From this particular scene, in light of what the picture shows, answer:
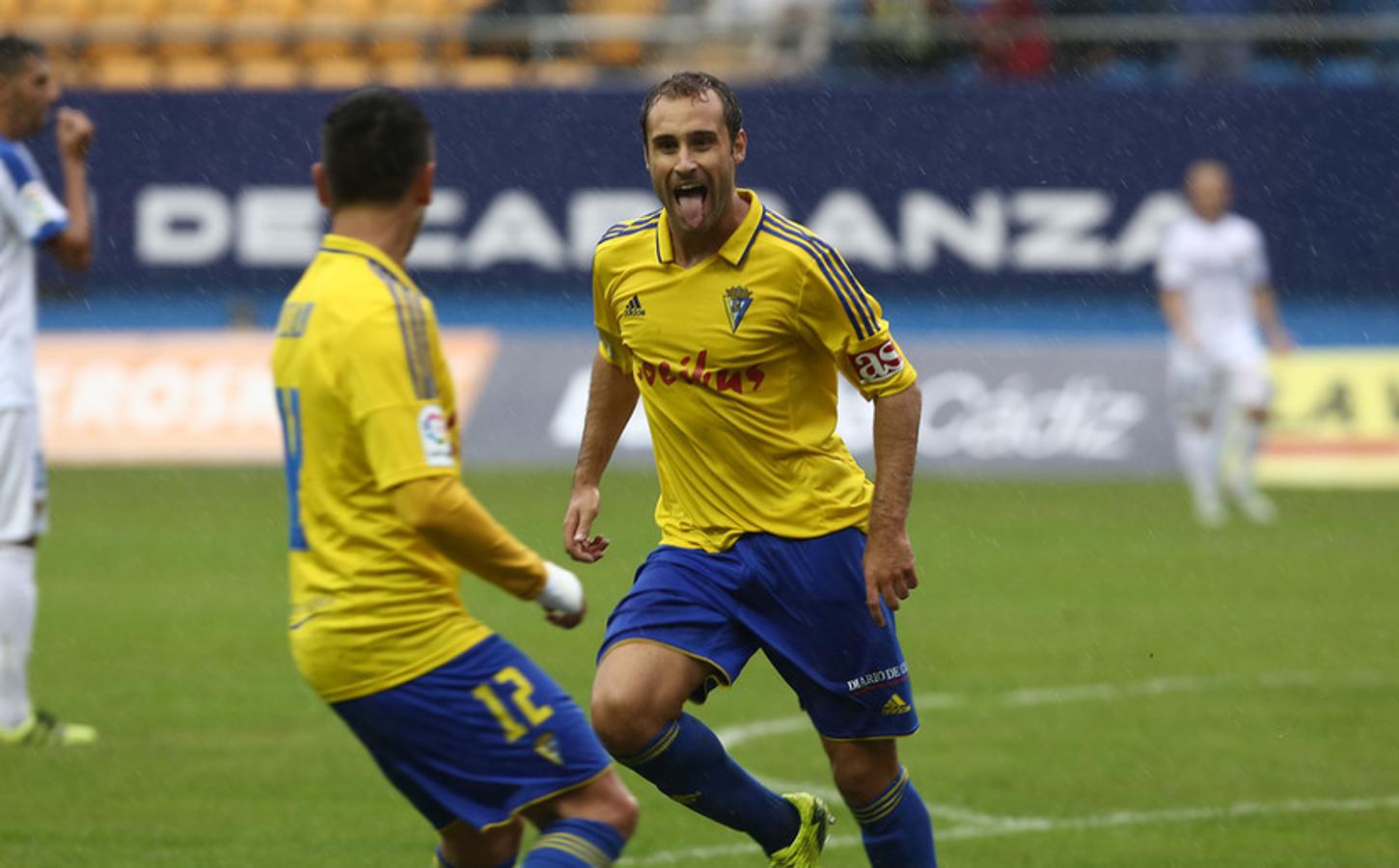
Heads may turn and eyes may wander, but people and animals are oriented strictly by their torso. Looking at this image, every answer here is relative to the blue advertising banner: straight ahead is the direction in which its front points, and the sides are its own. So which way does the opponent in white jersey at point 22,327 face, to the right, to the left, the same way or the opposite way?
to the left

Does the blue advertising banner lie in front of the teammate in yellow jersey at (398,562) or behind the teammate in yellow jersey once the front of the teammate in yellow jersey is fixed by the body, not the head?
in front

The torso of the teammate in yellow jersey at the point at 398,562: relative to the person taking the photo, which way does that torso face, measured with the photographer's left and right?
facing away from the viewer and to the right of the viewer

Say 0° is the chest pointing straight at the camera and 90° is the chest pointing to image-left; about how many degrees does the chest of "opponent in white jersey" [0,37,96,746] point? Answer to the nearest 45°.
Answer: approximately 270°

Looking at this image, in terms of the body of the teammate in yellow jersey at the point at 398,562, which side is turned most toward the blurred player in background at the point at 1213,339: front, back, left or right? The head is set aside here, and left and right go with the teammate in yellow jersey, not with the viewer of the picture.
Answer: front

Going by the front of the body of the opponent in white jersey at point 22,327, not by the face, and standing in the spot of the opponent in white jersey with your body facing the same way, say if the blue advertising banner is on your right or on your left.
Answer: on your left

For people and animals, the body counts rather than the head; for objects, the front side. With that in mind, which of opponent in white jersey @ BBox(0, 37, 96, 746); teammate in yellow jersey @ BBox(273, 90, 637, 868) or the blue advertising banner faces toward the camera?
the blue advertising banner

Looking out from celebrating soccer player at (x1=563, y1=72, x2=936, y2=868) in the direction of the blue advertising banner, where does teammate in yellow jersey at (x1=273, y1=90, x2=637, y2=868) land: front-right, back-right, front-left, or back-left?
back-left

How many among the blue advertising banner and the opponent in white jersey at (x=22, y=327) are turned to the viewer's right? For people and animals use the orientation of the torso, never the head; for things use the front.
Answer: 1

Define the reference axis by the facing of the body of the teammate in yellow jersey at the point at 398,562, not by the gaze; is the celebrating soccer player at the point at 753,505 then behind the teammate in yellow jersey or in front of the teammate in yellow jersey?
in front

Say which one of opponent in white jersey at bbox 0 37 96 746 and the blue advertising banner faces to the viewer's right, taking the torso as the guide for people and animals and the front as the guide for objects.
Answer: the opponent in white jersey

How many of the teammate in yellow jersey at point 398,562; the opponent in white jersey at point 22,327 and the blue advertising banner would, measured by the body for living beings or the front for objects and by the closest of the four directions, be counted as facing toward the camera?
1
